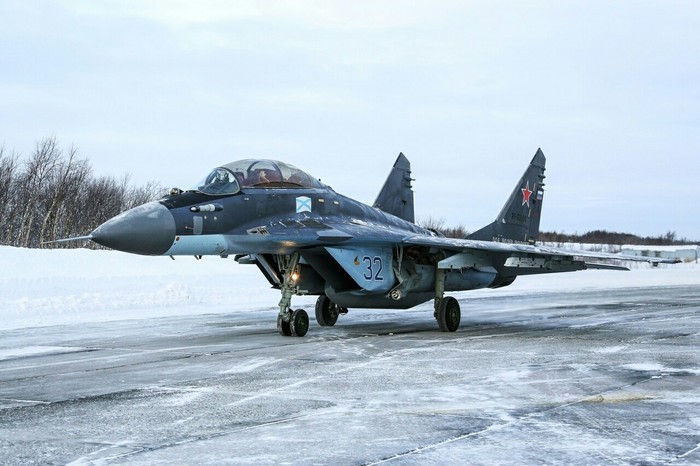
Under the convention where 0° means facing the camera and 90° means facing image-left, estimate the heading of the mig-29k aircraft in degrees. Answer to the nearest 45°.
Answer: approximately 45°
